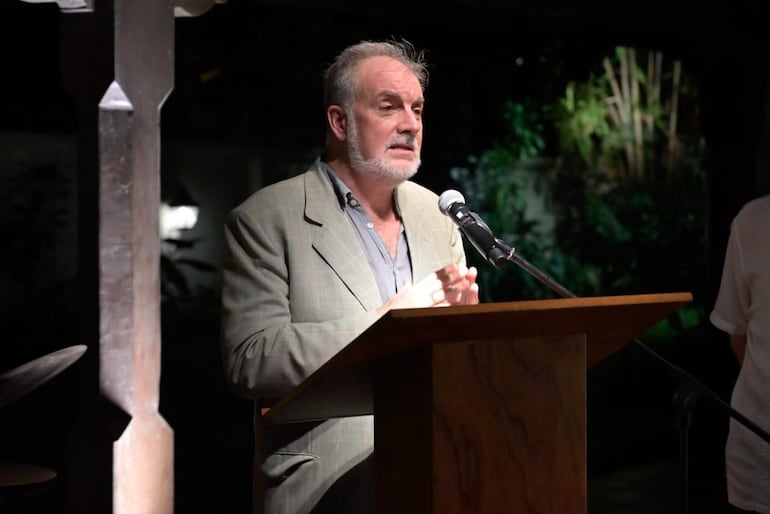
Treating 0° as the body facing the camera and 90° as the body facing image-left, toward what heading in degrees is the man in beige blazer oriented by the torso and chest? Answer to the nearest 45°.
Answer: approximately 315°

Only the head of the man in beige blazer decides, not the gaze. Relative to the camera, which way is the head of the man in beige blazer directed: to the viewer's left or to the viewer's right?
to the viewer's right

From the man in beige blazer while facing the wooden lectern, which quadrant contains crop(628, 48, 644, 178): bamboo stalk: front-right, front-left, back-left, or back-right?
back-left

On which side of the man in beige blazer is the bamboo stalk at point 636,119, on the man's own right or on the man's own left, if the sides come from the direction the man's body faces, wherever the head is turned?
on the man's own left
